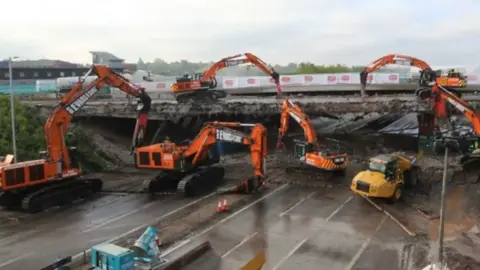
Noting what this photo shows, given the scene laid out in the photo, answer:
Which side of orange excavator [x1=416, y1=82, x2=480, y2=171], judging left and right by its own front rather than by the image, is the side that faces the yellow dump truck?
left

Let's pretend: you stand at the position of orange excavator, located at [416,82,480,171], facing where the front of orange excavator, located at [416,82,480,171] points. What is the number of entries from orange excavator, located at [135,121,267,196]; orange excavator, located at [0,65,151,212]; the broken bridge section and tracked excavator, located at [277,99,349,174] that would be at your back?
0

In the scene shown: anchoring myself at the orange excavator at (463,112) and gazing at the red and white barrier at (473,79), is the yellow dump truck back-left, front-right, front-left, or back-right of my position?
back-left

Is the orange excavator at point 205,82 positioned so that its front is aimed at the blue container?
no

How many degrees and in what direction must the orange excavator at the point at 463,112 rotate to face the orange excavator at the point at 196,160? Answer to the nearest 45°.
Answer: approximately 45° to its left

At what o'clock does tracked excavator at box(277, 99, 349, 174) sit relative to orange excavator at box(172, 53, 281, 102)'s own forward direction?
The tracked excavator is roughly at 2 o'clock from the orange excavator.

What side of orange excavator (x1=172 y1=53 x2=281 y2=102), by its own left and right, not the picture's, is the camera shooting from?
right

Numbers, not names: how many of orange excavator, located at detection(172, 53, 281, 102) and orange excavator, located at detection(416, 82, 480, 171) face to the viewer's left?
1

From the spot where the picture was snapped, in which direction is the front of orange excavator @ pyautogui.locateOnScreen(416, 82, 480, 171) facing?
facing to the left of the viewer

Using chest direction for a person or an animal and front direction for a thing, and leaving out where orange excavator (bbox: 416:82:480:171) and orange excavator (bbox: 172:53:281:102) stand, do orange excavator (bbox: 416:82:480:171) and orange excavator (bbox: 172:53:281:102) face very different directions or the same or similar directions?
very different directions

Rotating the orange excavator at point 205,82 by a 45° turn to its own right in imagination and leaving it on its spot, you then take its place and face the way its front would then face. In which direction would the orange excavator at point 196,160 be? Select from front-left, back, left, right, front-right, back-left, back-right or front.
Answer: front-right
